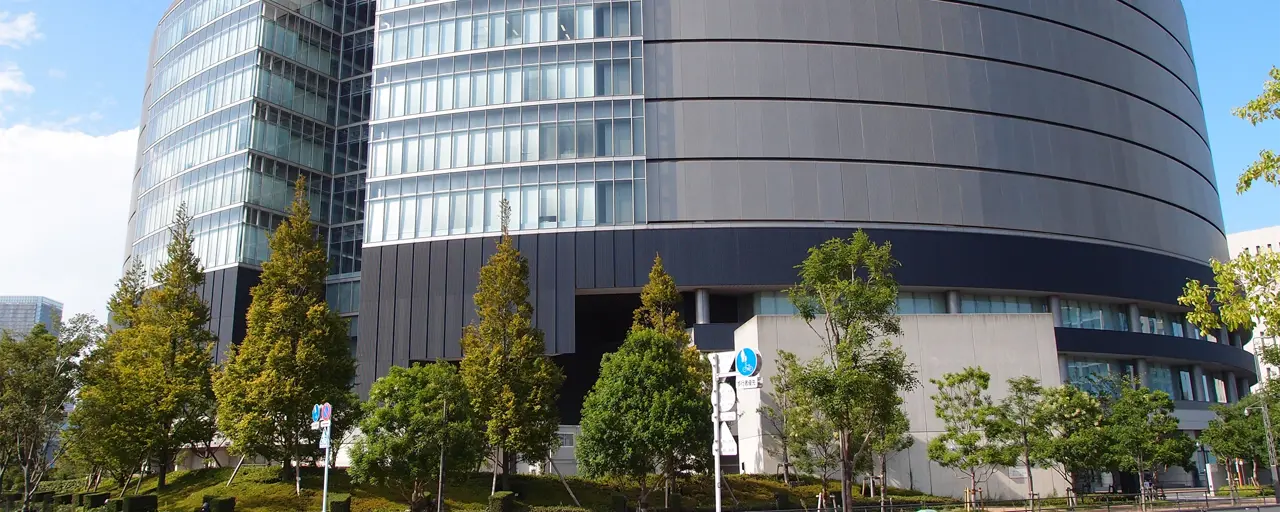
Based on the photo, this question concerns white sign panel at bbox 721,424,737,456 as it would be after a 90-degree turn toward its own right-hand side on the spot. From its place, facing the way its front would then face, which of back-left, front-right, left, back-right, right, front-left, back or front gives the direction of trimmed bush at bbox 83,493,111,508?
front-right

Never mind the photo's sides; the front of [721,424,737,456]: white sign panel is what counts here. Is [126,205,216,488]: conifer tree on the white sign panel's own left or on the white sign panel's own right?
on the white sign panel's own right

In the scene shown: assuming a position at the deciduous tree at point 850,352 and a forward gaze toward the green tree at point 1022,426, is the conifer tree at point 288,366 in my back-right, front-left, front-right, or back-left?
back-left

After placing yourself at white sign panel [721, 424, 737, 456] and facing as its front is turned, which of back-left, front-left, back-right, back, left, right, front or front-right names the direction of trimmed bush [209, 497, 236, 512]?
back-right

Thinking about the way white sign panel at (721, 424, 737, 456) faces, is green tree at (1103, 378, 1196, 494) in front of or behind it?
behind

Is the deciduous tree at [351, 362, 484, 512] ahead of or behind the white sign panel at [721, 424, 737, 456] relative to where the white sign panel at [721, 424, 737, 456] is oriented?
behind

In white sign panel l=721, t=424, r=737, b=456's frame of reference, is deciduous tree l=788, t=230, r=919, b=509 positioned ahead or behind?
behind

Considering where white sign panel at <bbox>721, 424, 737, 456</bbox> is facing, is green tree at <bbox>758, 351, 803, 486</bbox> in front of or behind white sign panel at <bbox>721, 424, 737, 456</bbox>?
behind
